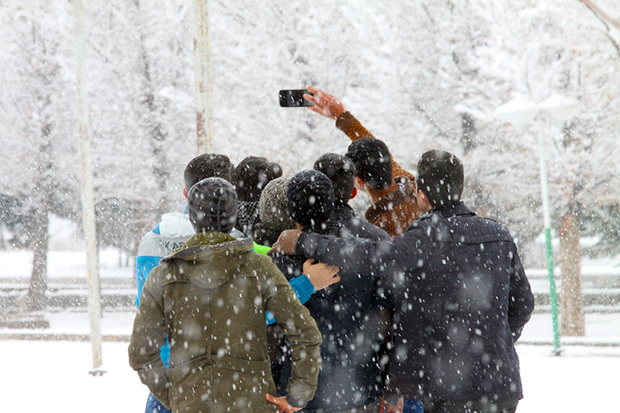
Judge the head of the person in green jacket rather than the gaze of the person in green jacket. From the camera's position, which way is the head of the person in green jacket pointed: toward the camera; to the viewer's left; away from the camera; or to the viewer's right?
away from the camera

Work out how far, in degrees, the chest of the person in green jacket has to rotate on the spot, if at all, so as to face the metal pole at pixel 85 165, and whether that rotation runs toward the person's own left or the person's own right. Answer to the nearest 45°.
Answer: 0° — they already face it

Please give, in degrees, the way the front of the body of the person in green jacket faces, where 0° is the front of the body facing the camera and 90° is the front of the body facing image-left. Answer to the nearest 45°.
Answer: approximately 180°

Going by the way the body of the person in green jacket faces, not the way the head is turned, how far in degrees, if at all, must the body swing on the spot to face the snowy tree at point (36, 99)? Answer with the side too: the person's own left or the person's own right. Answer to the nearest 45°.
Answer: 0° — they already face it

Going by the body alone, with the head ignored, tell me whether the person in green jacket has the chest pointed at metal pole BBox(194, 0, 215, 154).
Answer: yes

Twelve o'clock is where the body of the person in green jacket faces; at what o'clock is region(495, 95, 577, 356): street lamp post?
The street lamp post is roughly at 1 o'clock from the person in green jacket.
